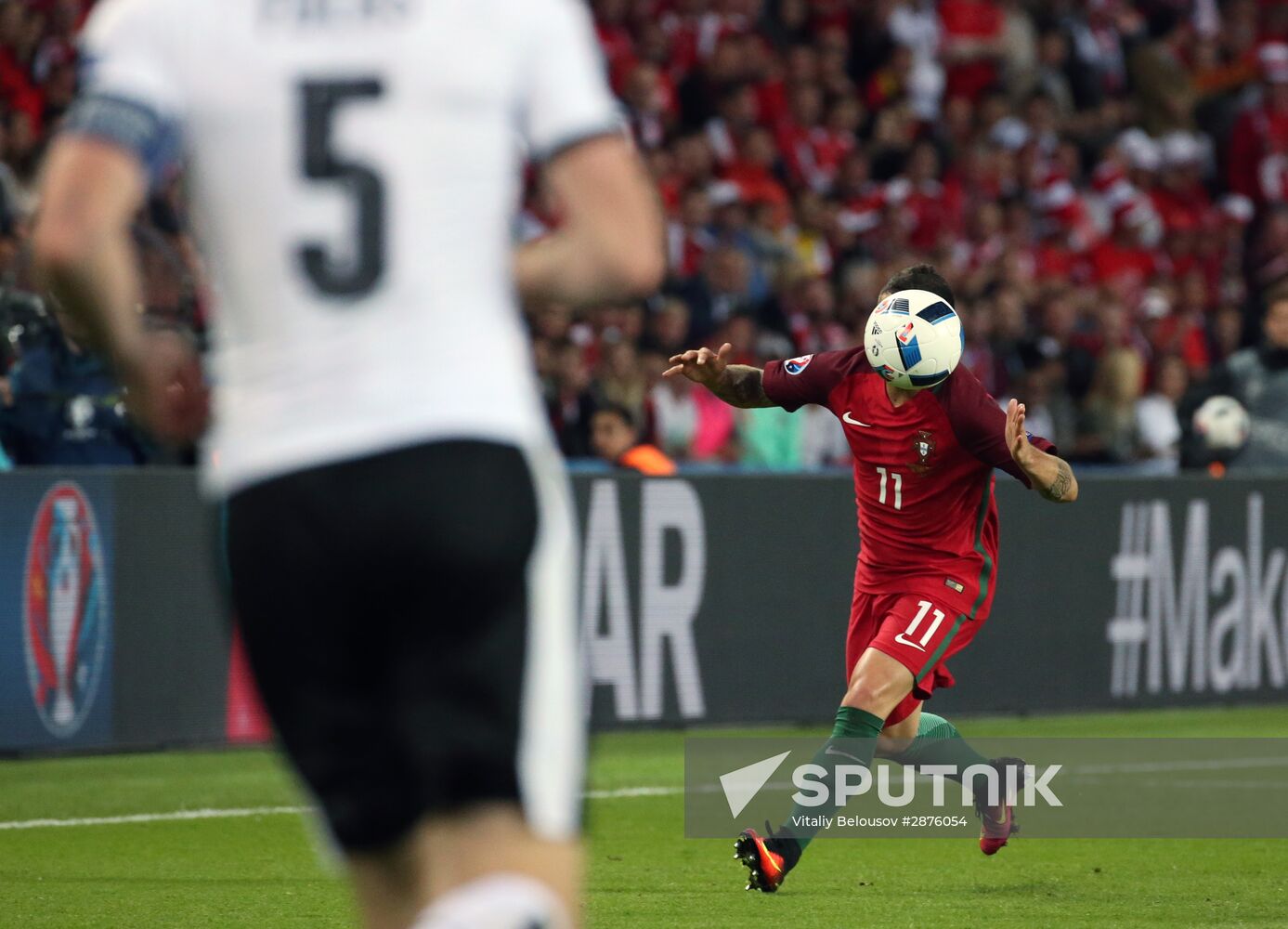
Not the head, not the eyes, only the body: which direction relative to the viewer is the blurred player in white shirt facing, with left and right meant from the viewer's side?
facing away from the viewer

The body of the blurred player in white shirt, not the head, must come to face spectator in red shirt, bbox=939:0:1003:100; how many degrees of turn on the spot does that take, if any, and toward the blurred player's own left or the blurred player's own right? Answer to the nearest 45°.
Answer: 0° — they already face them

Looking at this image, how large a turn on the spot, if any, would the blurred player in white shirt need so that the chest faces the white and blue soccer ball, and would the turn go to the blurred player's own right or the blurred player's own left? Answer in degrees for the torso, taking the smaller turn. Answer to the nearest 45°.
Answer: approximately 45° to the blurred player's own right

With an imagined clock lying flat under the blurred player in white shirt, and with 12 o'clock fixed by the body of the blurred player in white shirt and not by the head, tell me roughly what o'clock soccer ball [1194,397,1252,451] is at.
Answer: The soccer ball is roughly at 1 o'clock from the blurred player in white shirt.
